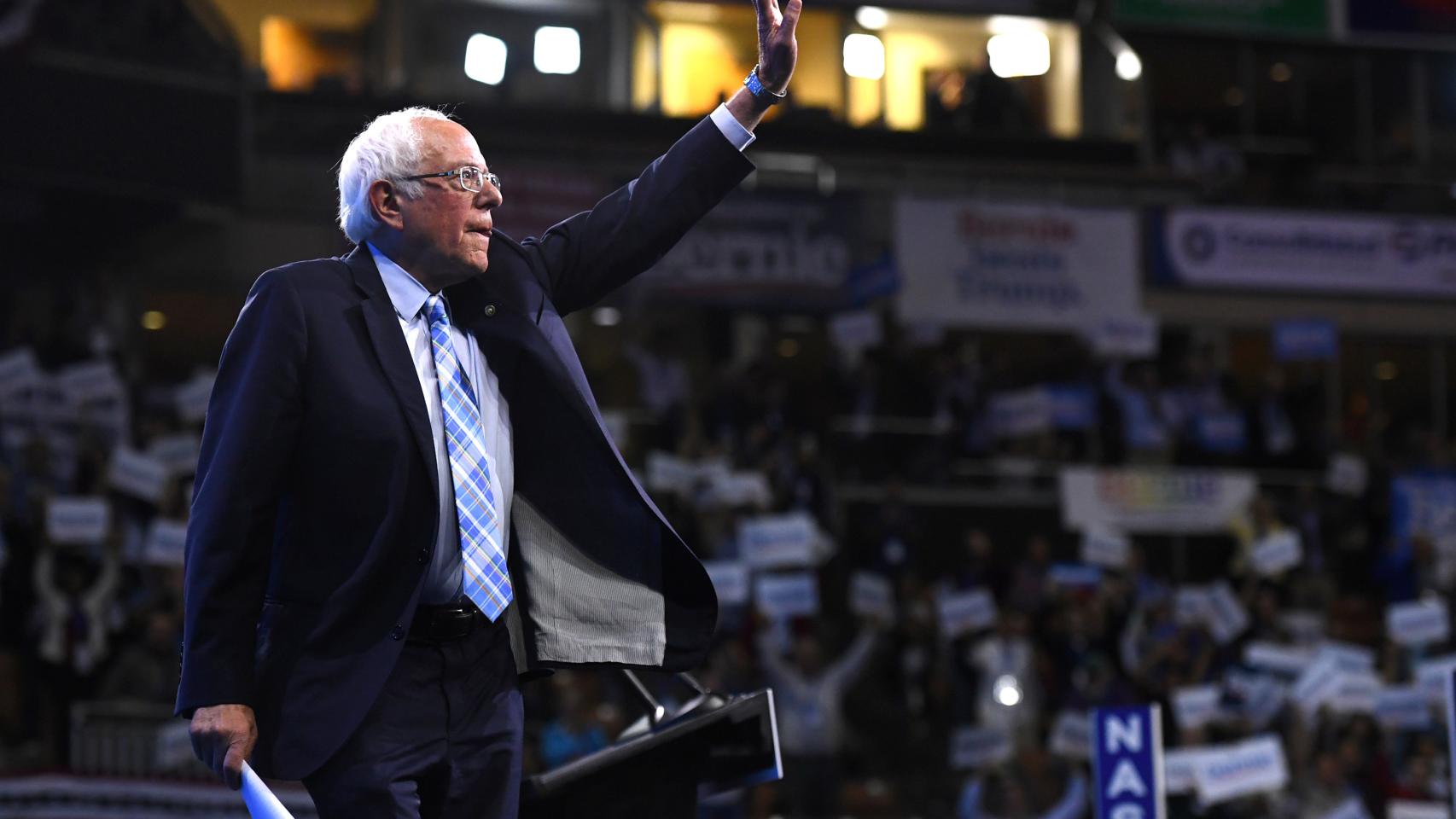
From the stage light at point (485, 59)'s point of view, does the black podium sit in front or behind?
in front

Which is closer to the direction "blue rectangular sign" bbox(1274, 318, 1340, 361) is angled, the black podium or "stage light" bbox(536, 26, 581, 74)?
the black podium

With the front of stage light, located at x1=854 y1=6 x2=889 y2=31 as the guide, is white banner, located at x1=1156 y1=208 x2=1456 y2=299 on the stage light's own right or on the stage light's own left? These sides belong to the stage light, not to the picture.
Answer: on the stage light's own left

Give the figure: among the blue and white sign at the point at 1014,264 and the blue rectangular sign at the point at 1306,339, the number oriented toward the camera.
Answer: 2

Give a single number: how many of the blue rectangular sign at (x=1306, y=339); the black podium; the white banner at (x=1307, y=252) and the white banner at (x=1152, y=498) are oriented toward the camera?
3

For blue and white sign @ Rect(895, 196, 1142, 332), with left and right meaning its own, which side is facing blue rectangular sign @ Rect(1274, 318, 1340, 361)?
left

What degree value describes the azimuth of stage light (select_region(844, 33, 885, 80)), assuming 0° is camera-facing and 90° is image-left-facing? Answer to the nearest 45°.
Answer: approximately 0°

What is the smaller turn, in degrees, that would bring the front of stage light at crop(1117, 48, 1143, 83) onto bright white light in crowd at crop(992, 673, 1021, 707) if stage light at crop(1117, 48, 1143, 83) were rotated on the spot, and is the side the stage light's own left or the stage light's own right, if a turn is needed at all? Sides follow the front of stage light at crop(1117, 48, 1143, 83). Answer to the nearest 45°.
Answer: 0° — it already faces it
